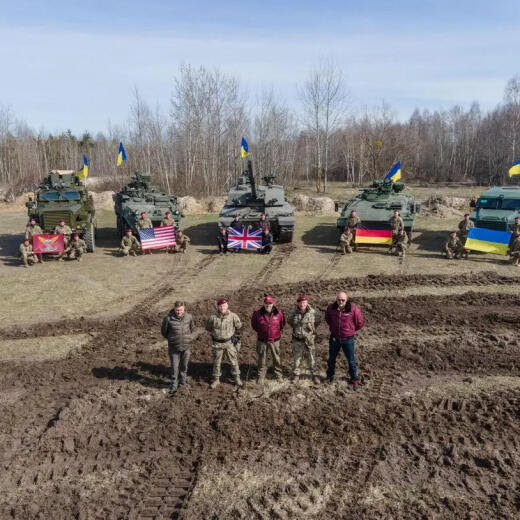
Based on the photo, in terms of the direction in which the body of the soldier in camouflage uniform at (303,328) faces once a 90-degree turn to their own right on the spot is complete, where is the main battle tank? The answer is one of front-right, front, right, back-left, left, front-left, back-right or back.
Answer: right

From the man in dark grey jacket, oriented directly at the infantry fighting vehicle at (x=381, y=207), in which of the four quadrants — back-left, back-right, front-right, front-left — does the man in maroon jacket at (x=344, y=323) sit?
front-right

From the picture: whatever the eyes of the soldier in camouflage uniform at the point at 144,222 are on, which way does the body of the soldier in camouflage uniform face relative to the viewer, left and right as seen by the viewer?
facing the viewer

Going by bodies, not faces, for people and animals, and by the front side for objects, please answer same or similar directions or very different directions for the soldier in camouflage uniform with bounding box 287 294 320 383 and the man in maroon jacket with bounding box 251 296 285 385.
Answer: same or similar directions

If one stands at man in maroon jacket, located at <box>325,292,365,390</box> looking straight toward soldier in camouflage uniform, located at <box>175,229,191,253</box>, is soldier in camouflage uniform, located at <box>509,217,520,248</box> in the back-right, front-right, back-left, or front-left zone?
front-right

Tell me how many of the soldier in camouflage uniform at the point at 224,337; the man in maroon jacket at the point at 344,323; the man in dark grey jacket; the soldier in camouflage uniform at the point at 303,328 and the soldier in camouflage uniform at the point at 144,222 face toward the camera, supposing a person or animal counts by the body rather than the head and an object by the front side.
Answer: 5

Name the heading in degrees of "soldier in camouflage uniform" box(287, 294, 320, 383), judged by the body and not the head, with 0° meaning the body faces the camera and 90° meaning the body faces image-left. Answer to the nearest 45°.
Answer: approximately 0°

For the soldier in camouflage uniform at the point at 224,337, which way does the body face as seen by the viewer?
toward the camera

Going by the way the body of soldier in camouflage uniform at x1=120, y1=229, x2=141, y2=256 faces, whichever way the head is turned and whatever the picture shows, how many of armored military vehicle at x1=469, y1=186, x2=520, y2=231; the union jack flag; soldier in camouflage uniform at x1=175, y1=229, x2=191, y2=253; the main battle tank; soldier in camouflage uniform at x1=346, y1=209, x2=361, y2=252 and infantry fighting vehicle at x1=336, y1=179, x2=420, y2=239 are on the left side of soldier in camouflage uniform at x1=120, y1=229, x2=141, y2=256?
6

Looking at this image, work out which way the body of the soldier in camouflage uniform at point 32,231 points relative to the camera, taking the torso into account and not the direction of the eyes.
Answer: toward the camera

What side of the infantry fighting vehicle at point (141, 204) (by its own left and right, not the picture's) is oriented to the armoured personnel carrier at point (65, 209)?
right

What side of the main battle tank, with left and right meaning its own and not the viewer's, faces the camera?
front

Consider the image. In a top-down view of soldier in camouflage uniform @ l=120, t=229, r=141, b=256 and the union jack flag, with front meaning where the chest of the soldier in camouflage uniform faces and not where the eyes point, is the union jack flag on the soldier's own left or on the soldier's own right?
on the soldier's own left
